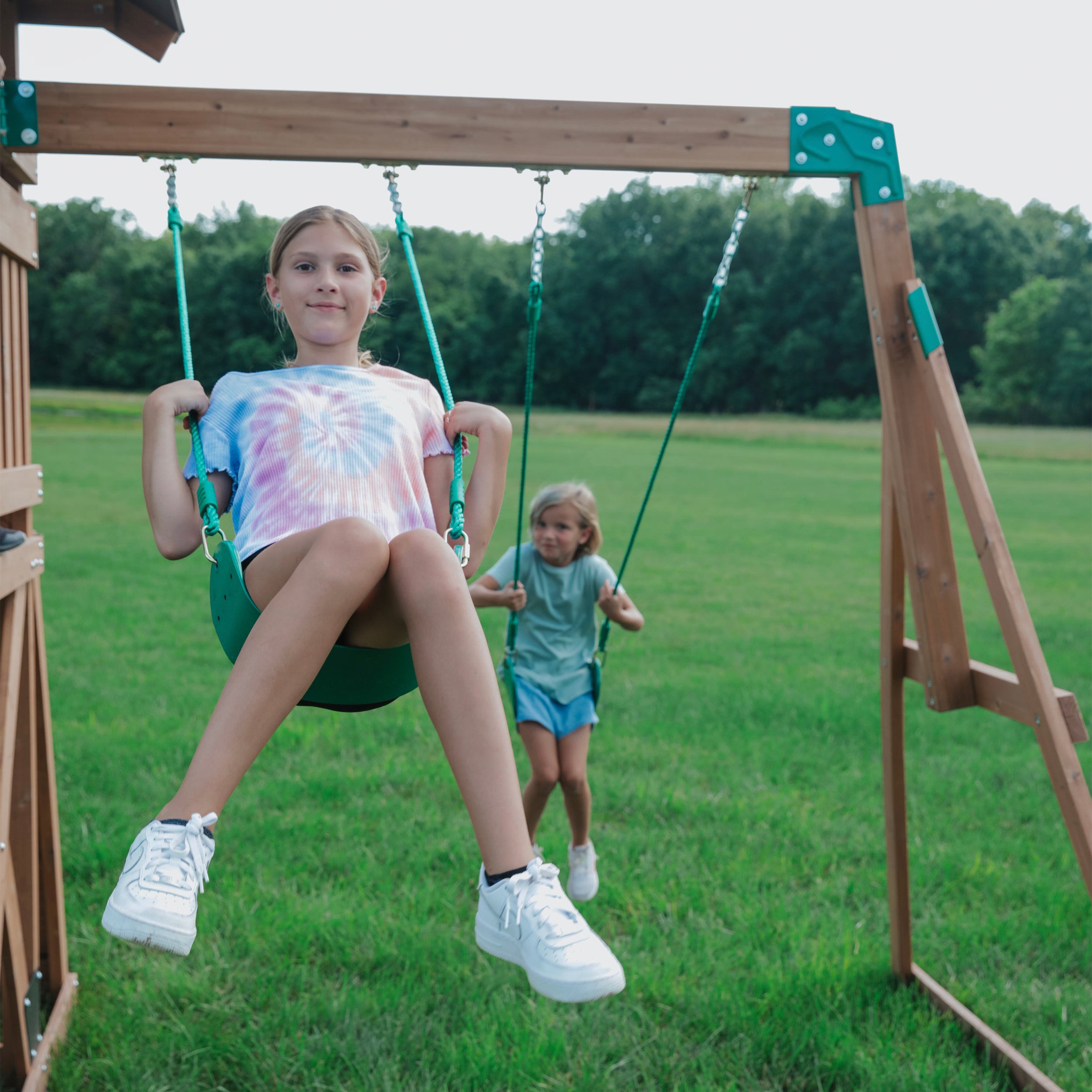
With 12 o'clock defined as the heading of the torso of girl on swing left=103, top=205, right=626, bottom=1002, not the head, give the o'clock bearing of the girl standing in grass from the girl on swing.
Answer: The girl standing in grass is roughly at 7 o'clock from the girl on swing.

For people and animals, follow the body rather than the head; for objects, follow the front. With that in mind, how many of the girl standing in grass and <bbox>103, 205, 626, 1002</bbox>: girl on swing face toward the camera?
2

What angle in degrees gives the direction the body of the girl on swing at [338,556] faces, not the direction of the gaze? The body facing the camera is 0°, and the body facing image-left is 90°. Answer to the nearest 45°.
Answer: approximately 0°

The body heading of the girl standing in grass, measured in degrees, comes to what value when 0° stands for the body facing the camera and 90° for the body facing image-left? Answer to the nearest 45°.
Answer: approximately 0°
